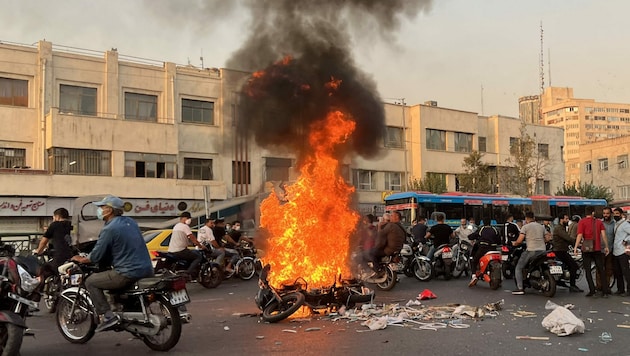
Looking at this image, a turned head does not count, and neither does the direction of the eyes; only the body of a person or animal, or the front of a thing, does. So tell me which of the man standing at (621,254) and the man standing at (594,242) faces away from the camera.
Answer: the man standing at (594,242)

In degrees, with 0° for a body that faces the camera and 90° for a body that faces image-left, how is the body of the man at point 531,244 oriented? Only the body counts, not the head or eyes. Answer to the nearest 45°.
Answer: approximately 135°

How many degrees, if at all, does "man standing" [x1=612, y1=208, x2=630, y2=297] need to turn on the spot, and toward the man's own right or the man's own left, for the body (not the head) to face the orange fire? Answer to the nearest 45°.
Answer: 0° — they already face it

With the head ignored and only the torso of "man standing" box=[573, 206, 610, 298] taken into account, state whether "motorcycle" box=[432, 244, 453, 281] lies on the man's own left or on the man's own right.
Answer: on the man's own left

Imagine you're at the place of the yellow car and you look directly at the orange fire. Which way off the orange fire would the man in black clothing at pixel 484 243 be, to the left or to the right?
left

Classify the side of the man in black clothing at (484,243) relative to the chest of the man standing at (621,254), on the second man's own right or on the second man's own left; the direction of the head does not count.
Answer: on the second man's own right

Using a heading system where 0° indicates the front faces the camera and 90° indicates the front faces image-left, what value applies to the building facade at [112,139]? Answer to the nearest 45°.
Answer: approximately 315°
